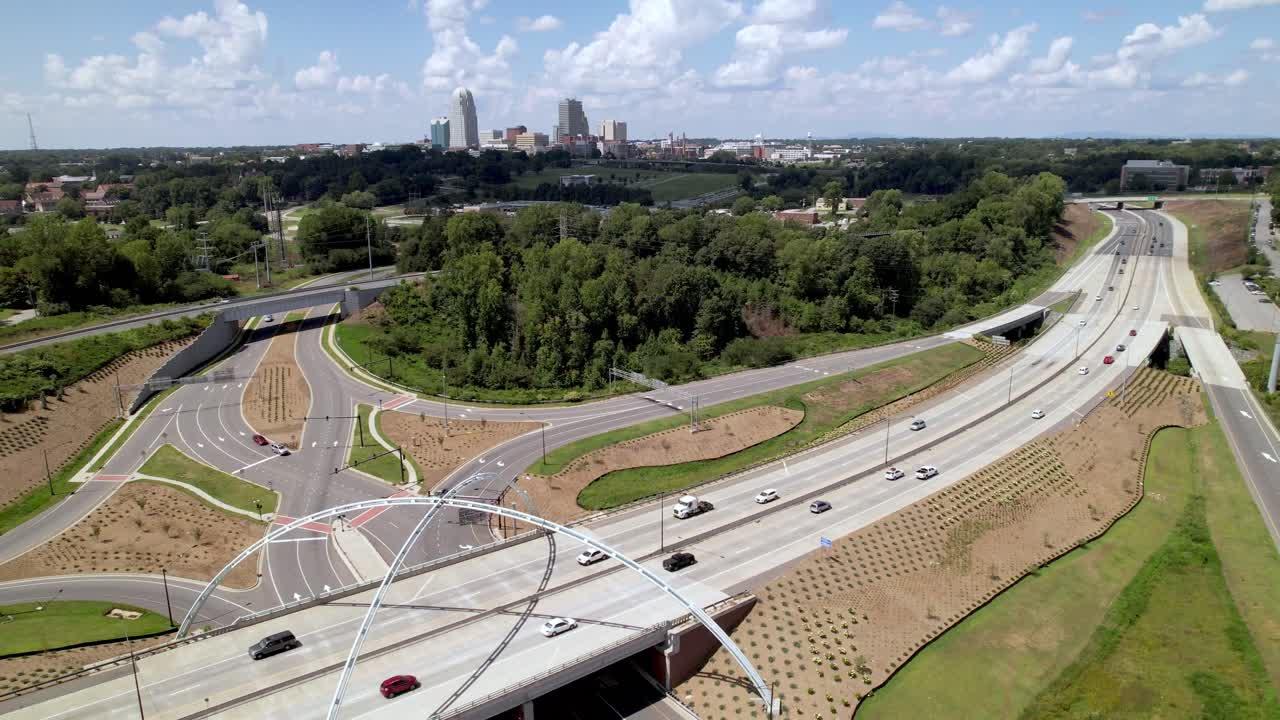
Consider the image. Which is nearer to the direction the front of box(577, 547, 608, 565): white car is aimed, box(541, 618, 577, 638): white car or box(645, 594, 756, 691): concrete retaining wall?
the white car

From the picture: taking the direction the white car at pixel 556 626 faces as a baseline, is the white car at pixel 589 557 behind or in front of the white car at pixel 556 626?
in front

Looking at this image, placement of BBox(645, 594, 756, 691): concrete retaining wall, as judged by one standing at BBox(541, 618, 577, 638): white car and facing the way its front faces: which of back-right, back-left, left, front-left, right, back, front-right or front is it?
front-right

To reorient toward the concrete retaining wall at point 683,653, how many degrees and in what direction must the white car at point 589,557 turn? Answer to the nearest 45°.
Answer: approximately 90° to its left

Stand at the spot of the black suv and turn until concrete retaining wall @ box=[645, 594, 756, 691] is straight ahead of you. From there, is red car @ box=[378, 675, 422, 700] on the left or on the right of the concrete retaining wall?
right

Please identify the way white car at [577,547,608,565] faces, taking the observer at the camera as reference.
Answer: facing the viewer and to the left of the viewer

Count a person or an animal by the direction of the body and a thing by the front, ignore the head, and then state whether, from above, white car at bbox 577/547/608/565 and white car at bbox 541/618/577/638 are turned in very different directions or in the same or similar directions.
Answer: very different directions

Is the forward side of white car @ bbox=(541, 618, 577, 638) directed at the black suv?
yes

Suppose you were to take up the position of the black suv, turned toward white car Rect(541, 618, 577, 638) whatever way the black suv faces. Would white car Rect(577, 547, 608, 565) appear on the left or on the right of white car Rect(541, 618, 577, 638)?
right

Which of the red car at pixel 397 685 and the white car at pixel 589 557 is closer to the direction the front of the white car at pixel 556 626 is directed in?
the white car

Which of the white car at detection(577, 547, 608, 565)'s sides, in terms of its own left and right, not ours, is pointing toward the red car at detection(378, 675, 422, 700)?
front

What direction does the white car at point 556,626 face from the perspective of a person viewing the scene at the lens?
facing away from the viewer and to the right of the viewer

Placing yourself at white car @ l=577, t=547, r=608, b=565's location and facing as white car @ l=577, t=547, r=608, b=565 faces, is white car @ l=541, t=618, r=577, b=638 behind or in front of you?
in front
